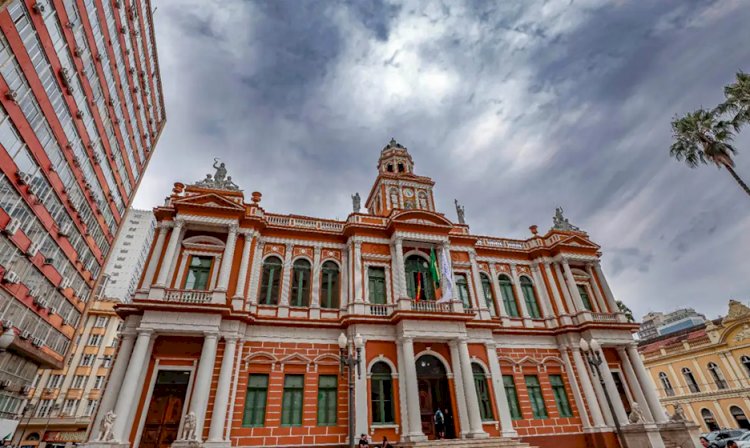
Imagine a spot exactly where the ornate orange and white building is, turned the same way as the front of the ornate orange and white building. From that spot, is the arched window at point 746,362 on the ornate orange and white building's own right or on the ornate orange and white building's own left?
on the ornate orange and white building's own left

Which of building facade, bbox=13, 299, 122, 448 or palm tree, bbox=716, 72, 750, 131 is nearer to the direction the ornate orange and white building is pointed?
the palm tree

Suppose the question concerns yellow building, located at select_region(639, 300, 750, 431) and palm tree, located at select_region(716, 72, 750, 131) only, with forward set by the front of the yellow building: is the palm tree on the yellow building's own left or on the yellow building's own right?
on the yellow building's own left

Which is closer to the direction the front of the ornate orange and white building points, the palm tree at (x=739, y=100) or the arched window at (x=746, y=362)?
the palm tree

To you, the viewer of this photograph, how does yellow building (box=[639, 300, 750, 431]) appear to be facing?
facing the viewer and to the left of the viewer

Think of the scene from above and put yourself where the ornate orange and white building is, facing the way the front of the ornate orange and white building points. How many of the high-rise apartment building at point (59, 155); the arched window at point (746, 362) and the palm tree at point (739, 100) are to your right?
1

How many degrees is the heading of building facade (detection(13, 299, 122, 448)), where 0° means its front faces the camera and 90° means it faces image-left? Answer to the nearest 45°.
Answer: approximately 0°

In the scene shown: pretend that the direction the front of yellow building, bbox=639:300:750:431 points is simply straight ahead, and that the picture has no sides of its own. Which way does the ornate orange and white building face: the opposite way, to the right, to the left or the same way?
to the left

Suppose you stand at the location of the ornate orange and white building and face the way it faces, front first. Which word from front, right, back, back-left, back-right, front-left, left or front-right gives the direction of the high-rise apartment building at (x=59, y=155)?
right

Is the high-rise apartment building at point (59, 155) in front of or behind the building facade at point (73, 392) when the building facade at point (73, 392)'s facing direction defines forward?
in front

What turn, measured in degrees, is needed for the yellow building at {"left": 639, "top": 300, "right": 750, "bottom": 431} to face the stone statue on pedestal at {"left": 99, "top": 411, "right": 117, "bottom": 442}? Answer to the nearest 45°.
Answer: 0° — it already faces it

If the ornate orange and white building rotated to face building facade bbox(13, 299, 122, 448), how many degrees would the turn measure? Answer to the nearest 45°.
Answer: approximately 135° to its right

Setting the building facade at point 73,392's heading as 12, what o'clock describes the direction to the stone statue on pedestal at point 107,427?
The stone statue on pedestal is roughly at 12 o'clock from the building facade.

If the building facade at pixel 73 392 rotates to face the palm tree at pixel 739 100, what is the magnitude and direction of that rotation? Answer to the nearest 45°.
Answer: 0° — it already faces it
